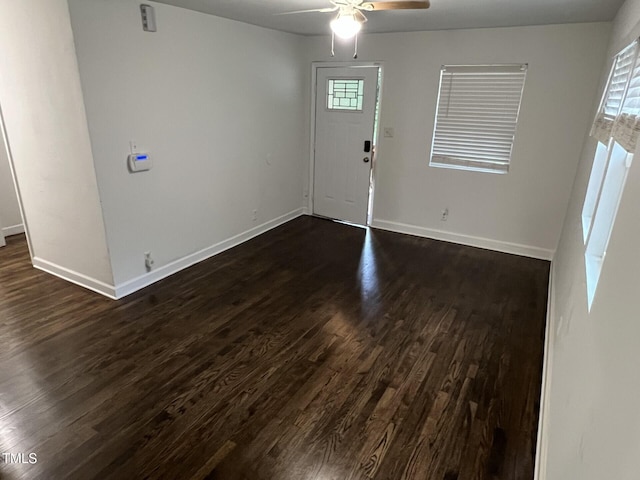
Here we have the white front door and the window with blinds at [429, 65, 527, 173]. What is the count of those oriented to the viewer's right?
0

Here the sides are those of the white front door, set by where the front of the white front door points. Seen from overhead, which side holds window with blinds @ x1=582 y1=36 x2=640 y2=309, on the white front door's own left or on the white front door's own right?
on the white front door's own left

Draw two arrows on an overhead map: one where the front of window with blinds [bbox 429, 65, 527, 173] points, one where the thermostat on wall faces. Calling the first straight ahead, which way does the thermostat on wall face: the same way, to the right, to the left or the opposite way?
to the left

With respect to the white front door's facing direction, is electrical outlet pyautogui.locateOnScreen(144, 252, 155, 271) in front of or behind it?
in front

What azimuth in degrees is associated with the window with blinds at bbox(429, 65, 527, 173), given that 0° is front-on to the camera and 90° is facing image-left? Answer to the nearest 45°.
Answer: approximately 0°

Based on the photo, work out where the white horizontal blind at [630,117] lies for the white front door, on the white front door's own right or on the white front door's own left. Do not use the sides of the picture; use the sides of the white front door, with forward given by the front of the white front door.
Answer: on the white front door's own left

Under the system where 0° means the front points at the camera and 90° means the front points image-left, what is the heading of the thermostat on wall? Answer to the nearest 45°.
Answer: approximately 315°

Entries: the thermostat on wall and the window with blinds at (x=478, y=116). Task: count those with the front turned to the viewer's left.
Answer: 0

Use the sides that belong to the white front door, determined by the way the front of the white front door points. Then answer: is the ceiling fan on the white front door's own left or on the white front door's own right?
on the white front door's own left

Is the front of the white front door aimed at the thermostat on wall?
yes

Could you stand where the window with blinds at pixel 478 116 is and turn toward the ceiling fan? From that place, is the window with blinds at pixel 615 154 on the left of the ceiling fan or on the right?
left
